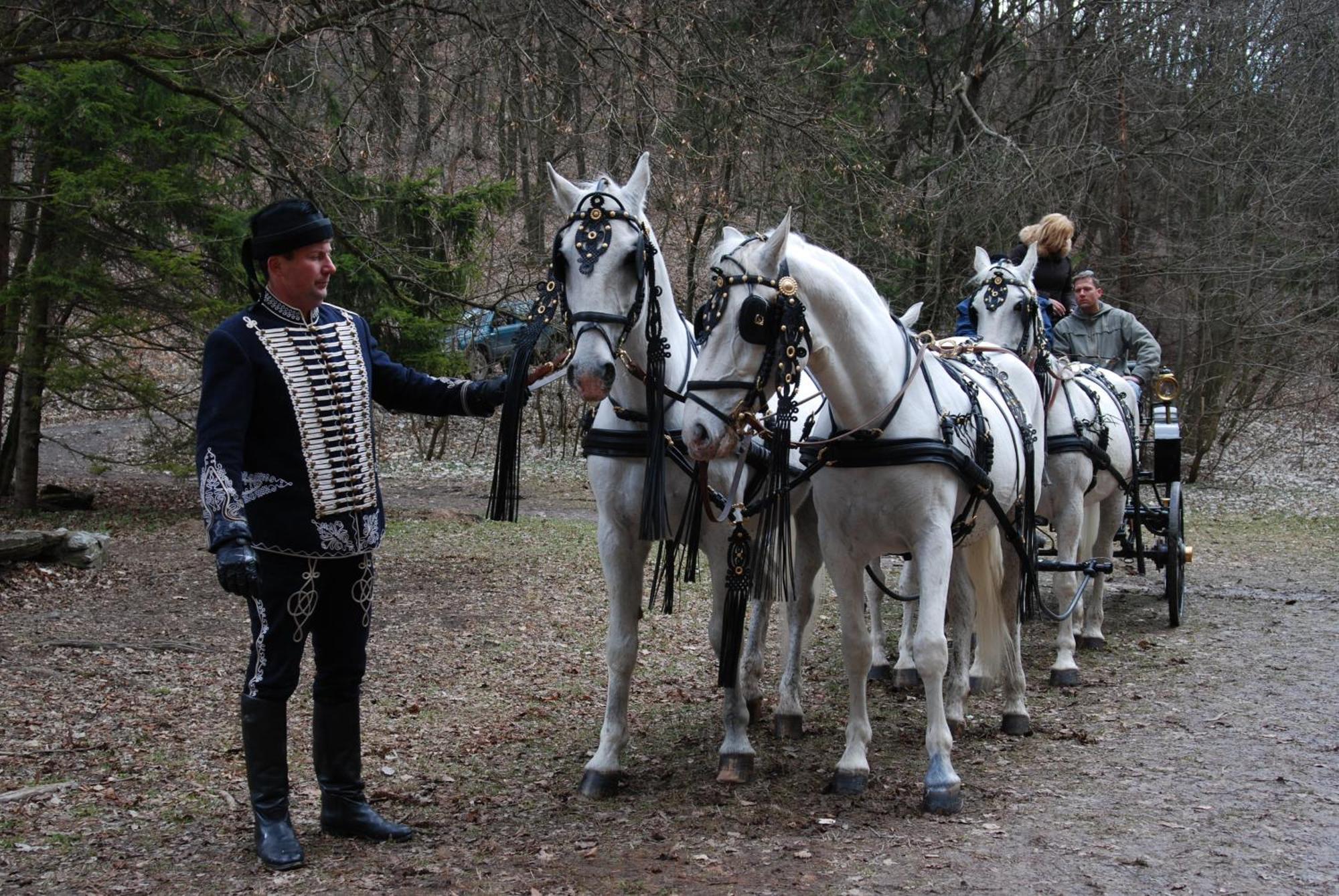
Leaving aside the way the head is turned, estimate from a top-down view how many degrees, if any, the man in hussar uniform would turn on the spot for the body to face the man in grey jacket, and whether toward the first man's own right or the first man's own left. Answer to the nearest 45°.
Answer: approximately 90° to the first man's own left

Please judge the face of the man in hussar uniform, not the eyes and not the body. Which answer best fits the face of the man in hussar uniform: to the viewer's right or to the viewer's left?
to the viewer's right

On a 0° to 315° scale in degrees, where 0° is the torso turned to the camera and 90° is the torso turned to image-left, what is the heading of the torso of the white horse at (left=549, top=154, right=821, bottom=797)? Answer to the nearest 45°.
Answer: approximately 45°

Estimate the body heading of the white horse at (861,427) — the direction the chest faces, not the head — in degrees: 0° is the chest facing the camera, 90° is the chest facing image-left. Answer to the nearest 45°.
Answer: approximately 45°

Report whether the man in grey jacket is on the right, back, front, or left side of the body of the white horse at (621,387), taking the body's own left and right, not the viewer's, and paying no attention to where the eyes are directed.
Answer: back

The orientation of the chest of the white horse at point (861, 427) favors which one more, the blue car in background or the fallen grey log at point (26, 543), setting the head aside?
the fallen grey log

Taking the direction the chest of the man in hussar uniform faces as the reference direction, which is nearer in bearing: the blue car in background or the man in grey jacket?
the man in grey jacket
